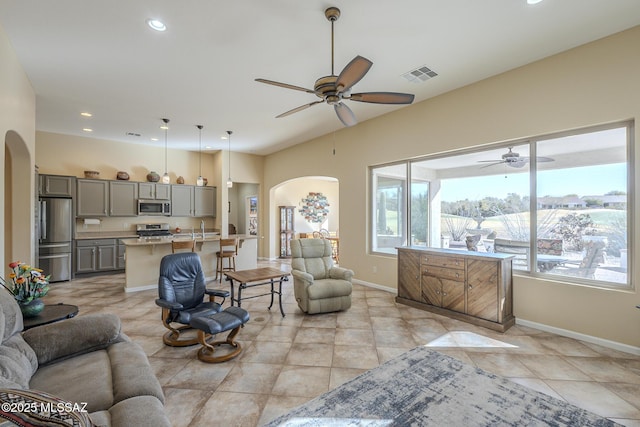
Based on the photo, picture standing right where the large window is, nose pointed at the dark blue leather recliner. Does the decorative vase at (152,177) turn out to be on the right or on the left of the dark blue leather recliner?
right

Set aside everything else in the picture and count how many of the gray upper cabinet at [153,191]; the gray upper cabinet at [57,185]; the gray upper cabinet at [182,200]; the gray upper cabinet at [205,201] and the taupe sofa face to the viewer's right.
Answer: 1

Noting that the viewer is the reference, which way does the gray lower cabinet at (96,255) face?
facing the viewer

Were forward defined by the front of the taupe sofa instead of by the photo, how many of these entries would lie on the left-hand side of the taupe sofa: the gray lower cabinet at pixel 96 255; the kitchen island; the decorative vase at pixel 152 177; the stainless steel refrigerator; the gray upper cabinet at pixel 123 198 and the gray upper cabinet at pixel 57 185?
6

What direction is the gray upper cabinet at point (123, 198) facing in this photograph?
toward the camera

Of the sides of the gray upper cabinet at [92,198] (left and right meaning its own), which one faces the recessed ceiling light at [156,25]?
front

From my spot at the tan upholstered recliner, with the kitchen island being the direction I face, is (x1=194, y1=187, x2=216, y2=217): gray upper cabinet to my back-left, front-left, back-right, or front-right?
front-right

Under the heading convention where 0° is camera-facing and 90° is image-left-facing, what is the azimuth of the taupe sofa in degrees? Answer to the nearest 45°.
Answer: approximately 270°

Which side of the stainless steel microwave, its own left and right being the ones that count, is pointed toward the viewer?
front

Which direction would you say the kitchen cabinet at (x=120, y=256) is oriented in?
toward the camera

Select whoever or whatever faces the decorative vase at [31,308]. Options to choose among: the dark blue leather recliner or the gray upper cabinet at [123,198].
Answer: the gray upper cabinet

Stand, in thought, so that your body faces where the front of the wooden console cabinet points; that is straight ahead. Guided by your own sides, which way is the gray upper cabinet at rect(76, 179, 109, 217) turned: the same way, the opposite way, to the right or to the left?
to the left

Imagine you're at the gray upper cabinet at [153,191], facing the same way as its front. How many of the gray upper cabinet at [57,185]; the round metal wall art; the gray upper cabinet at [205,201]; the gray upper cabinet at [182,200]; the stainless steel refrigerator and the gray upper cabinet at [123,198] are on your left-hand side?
3

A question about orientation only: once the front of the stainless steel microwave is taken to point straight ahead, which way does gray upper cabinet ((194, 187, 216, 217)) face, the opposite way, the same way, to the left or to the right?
the same way

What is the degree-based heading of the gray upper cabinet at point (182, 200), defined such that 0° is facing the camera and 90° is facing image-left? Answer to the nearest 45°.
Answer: approximately 0°

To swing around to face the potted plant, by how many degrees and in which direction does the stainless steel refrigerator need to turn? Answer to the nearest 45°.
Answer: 0° — it already faces it
